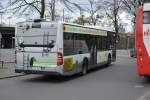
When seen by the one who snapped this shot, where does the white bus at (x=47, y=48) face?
facing away from the viewer and to the right of the viewer

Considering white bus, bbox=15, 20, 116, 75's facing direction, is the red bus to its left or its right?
on its right
